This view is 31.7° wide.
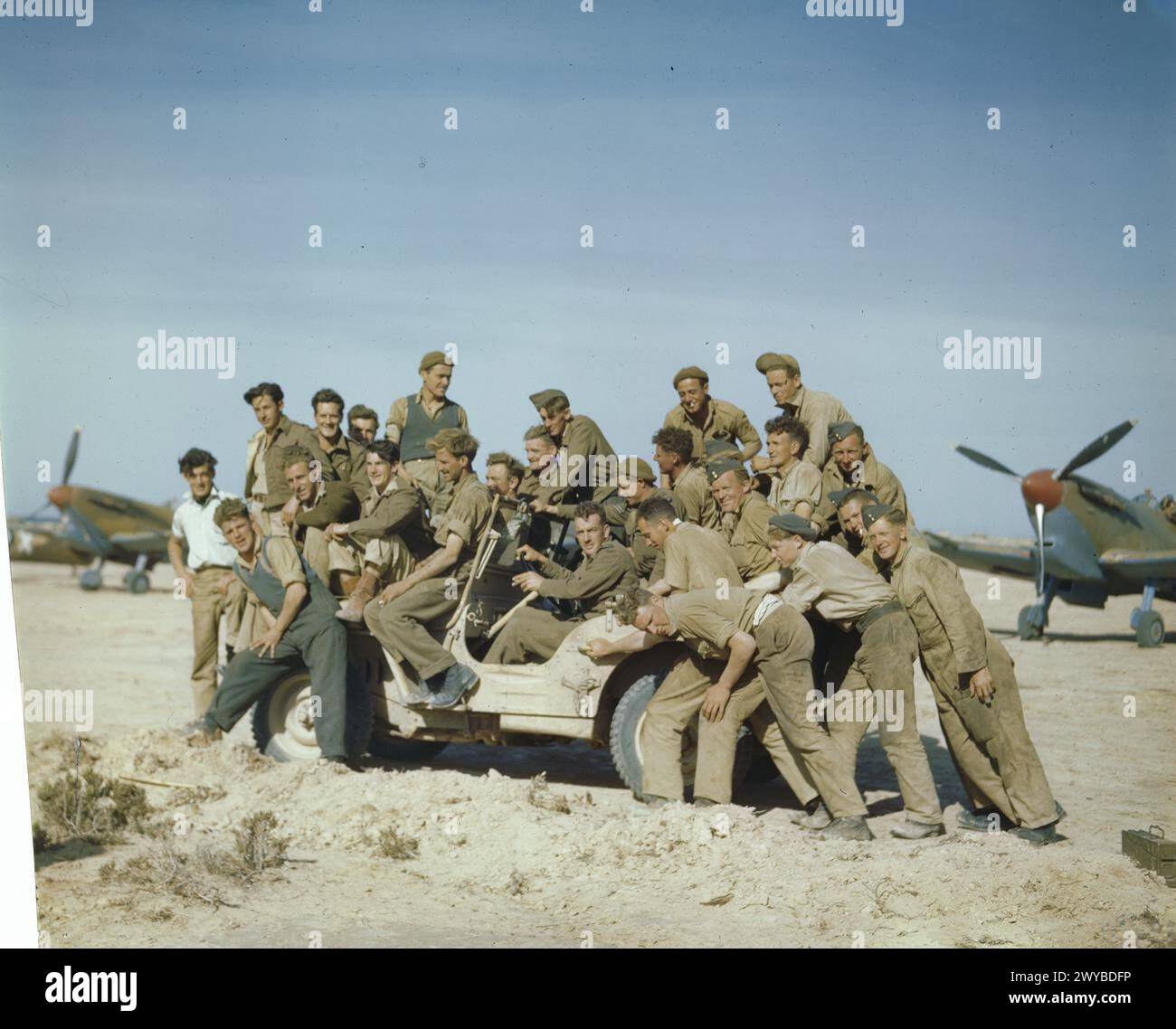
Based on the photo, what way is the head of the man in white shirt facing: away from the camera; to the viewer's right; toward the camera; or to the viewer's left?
toward the camera

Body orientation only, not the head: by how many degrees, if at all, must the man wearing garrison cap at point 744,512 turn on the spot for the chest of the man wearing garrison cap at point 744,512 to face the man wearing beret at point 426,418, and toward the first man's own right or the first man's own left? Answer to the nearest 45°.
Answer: approximately 90° to the first man's own right

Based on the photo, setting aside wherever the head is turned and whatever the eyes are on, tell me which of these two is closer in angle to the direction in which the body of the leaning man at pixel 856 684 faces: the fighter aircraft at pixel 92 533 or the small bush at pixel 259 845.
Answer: the small bush

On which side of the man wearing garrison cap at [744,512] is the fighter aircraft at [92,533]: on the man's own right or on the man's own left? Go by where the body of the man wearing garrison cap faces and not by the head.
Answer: on the man's own right

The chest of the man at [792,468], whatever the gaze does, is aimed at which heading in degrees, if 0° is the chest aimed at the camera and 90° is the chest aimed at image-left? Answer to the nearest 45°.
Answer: approximately 45°

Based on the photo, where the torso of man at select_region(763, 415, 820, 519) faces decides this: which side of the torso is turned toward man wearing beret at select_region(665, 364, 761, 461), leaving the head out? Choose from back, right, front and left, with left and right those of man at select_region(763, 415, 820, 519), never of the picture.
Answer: right

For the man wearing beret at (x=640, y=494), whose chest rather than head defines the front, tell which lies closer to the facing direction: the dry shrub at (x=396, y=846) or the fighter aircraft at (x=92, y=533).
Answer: the dry shrub

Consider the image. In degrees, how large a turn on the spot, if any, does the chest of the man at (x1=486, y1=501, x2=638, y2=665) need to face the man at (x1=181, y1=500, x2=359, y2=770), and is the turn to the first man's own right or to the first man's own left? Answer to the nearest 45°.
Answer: approximately 45° to the first man's own right

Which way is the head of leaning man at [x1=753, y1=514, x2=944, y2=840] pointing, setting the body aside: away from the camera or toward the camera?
toward the camera

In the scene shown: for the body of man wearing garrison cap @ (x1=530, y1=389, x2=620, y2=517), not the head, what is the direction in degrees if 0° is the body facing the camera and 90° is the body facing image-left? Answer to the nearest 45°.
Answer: approximately 45°

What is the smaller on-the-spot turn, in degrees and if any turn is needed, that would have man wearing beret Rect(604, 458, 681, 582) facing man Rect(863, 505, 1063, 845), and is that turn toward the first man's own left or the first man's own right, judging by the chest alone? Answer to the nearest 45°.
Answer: approximately 90° to the first man's own left

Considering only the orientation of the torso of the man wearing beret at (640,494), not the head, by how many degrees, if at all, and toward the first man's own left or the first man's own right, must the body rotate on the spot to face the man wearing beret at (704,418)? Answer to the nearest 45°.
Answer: approximately 180°

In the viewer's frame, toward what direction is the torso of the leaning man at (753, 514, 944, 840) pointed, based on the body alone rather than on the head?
to the viewer's left

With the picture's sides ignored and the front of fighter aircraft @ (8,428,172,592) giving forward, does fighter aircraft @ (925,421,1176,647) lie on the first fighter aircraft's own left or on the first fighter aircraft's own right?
on the first fighter aircraft's own left

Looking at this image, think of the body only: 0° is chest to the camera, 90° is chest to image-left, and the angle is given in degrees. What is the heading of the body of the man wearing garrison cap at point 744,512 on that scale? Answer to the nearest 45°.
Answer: approximately 45°

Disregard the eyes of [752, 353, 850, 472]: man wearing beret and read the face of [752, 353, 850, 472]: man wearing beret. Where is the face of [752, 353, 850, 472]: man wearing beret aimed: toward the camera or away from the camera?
toward the camera

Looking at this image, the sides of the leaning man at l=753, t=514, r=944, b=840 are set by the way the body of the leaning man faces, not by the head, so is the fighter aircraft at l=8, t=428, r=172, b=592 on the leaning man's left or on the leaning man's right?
on the leaning man's right

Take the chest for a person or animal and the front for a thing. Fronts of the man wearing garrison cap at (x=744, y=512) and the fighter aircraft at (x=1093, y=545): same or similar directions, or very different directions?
same or similar directions

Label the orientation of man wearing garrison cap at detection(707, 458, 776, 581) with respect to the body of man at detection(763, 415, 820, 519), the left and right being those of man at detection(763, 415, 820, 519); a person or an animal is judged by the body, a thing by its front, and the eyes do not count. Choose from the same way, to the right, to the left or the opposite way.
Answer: the same way

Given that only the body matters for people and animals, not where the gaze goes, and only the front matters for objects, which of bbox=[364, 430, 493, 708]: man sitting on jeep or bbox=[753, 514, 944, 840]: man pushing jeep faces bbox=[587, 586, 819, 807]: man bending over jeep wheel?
bbox=[753, 514, 944, 840]: man pushing jeep
